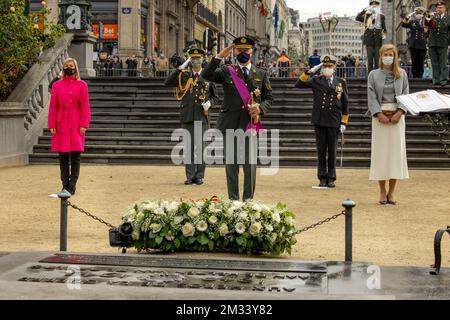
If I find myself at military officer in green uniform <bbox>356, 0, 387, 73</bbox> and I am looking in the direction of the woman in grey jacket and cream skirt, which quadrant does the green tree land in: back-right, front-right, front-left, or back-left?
front-right

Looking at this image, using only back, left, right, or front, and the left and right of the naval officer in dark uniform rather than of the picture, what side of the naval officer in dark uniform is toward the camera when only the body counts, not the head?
front

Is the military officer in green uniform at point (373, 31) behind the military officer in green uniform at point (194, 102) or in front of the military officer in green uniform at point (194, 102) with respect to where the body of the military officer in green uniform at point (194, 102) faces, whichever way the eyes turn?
behind

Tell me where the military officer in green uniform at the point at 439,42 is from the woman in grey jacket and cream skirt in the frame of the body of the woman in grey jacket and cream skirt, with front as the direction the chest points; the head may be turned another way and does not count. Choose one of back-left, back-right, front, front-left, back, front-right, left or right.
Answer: back

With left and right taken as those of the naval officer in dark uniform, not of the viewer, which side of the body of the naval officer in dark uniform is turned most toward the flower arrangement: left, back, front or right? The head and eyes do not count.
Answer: front

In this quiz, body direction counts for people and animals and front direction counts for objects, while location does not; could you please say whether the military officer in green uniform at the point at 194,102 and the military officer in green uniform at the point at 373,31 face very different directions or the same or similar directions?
same or similar directions

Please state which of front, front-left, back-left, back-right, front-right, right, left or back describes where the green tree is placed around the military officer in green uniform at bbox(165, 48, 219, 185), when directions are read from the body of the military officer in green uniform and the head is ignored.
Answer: back-right

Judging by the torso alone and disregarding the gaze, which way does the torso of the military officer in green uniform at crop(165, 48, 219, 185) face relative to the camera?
toward the camera

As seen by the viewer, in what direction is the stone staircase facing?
toward the camera

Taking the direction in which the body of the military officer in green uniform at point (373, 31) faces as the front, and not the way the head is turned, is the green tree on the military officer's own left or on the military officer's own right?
on the military officer's own right

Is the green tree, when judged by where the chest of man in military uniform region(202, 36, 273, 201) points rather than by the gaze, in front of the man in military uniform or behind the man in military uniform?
behind
